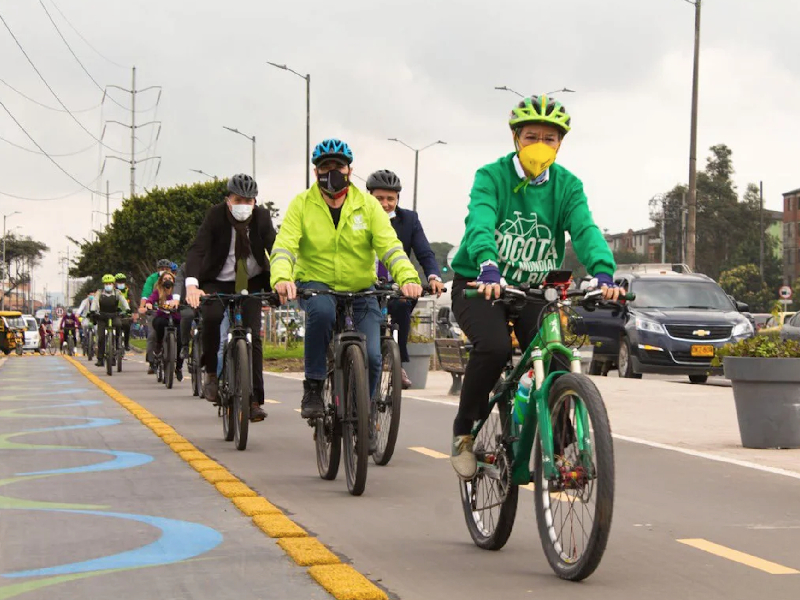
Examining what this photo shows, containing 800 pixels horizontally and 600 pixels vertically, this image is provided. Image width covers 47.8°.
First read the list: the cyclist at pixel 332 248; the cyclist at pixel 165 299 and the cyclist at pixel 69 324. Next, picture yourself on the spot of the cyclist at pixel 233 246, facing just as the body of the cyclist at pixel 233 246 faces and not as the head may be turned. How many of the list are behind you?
2

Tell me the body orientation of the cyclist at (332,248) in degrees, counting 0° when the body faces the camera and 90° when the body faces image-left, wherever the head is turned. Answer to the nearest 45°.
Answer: approximately 0°

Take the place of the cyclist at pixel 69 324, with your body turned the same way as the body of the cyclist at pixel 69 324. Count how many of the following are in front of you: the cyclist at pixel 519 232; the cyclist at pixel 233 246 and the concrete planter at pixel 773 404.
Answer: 3

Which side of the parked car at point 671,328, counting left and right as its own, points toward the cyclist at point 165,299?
right

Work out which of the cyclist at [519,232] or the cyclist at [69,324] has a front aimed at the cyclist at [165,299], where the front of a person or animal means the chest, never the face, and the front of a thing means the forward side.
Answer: the cyclist at [69,324]

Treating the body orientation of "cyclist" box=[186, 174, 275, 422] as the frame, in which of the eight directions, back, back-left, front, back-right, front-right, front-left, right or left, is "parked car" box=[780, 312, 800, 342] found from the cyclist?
back-left

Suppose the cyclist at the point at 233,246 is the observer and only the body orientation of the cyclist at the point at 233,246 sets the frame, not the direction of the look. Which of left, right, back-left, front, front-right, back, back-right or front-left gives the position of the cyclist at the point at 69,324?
back

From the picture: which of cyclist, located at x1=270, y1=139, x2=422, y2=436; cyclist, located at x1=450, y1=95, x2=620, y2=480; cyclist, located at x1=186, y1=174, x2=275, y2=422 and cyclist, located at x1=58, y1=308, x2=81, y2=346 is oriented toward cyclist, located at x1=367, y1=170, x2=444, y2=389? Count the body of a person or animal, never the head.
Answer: cyclist, located at x1=58, y1=308, x2=81, y2=346

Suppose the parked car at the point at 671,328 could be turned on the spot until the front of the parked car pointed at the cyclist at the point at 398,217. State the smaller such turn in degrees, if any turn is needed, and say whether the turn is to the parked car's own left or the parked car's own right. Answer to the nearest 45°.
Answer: approximately 45° to the parked car's own right
